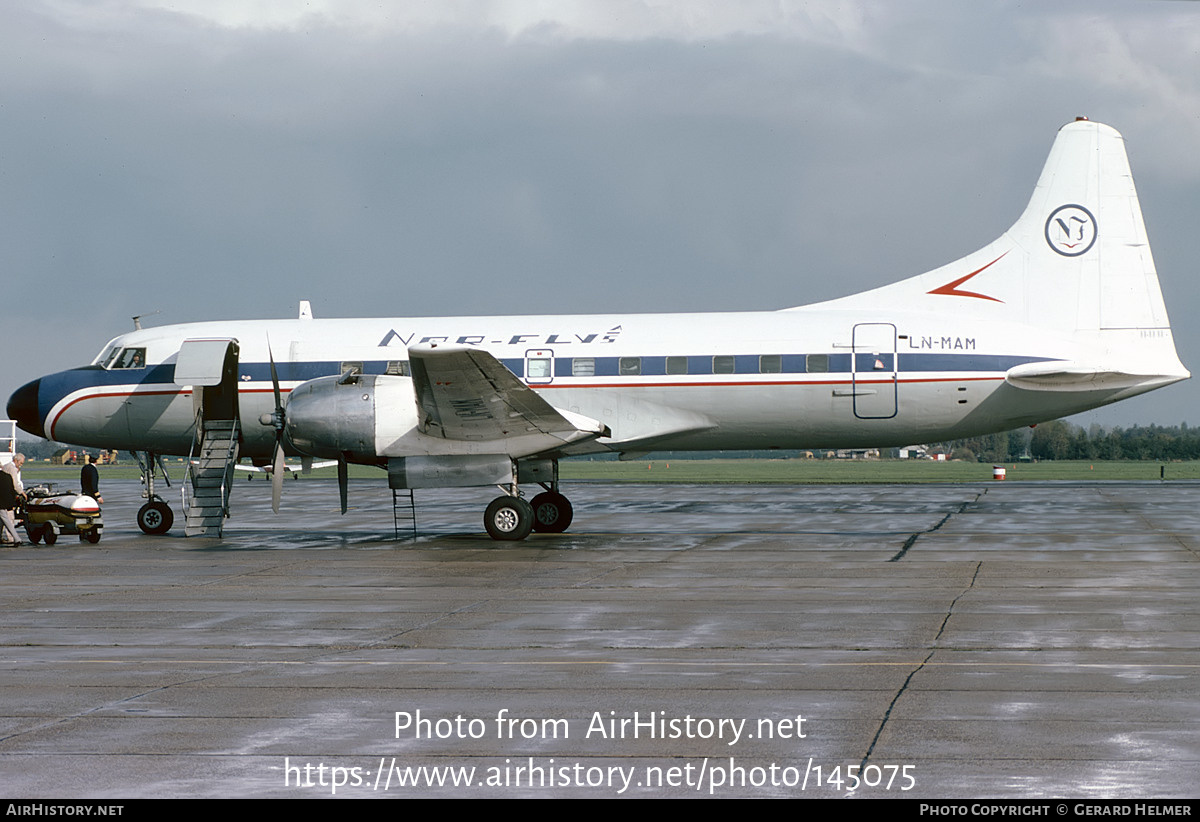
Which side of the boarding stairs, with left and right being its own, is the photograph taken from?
front

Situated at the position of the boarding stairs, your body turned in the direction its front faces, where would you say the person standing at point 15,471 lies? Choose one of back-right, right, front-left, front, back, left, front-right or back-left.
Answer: right

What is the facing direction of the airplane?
to the viewer's left

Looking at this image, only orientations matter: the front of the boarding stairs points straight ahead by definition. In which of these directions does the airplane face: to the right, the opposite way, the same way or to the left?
to the right

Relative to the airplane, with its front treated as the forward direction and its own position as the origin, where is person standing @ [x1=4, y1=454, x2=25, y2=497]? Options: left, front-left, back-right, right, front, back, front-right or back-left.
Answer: front

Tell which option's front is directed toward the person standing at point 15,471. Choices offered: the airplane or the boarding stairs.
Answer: the airplane

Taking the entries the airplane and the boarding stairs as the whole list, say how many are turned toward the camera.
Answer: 1

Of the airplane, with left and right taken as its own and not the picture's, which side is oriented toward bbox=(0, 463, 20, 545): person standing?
front

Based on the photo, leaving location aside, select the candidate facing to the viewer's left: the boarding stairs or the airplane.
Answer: the airplane

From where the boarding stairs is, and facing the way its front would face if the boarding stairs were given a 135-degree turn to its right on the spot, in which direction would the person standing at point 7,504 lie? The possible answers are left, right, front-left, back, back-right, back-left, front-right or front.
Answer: front-left
